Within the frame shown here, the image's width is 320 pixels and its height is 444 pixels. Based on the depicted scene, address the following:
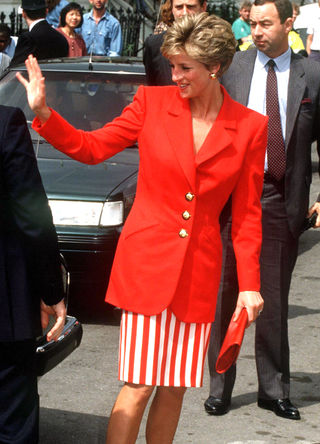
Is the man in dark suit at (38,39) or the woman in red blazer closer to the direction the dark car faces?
the woman in red blazer

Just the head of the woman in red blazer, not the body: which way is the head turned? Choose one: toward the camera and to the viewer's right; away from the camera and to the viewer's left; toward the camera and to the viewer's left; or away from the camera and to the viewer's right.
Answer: toward the camera and to the viewer's left

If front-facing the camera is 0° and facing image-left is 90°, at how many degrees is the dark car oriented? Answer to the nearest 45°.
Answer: approximately 45°

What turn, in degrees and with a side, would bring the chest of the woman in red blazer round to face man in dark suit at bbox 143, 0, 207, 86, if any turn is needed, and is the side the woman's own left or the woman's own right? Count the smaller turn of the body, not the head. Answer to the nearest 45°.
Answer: approximately 180°

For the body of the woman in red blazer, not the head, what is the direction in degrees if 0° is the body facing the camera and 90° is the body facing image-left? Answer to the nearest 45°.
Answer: approximately 0°

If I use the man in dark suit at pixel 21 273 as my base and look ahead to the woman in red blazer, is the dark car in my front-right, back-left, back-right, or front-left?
front-left

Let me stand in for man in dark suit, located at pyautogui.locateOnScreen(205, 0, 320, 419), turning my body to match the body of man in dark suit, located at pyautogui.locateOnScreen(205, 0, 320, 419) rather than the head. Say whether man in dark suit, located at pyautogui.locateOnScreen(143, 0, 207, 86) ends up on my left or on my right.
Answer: on my right

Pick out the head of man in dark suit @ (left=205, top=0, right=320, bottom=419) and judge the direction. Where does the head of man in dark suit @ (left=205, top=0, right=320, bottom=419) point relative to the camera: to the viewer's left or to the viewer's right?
to the viewer's left

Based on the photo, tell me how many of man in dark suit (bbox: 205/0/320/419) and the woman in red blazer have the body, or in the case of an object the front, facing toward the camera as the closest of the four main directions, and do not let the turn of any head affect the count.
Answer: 2

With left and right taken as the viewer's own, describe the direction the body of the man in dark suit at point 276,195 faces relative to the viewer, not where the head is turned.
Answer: facing the viewer

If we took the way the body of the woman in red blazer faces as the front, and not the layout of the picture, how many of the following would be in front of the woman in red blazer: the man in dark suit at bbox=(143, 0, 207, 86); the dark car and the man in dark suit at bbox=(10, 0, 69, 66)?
0

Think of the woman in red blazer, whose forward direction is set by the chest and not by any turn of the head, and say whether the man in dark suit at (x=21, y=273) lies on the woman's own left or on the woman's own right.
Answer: on the woman's own right

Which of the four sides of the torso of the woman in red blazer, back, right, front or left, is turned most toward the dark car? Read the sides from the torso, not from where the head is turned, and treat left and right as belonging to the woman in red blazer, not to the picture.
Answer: back

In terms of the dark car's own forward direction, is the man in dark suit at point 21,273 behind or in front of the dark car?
in front
